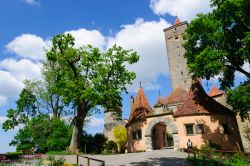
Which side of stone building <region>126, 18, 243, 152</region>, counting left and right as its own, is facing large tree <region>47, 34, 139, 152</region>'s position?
right

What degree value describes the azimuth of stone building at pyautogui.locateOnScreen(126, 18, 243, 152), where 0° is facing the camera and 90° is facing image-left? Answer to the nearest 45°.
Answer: approximately 0°

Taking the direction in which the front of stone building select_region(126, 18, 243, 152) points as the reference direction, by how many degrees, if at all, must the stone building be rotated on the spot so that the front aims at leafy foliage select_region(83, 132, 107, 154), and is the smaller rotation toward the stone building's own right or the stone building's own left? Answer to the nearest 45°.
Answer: approximately 90° to the stone building's own right

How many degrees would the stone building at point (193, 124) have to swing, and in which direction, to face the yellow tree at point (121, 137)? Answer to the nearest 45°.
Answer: approximately 135° to its right
